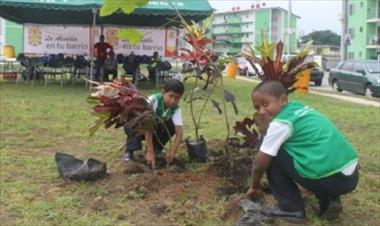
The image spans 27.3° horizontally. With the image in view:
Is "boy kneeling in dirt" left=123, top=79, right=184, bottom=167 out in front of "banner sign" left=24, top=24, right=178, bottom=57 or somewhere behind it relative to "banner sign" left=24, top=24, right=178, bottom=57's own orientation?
in front

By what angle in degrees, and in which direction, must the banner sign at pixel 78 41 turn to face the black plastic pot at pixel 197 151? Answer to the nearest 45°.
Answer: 0° — it already faces it

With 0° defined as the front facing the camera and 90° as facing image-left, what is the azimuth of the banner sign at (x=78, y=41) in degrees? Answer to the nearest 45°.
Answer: approximately 0°

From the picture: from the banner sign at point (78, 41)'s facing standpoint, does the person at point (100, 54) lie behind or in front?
in front

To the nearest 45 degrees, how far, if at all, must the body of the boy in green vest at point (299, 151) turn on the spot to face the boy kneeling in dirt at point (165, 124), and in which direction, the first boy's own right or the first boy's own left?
approximately 45° to the first boy's own right

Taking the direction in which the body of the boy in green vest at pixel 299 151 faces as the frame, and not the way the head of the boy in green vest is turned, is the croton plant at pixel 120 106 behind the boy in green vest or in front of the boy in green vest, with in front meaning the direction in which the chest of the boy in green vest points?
in front

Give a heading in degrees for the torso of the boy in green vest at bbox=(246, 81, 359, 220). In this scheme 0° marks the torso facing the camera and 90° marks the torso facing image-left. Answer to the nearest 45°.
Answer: approximately 90°

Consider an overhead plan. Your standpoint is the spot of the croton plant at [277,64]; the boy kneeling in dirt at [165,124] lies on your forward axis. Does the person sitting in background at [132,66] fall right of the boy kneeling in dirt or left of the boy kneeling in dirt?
right

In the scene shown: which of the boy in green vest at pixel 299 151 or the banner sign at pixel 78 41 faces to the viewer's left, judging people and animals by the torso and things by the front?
the boy in green vest

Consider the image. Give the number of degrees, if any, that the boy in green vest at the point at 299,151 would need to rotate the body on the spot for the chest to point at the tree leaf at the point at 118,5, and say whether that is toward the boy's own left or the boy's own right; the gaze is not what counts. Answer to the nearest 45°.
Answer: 0° — they already face it
